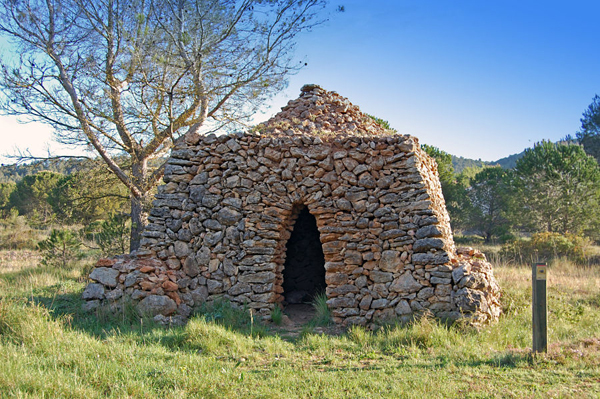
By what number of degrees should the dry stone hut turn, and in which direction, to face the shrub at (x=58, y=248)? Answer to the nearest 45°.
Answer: approximately 135° to its right

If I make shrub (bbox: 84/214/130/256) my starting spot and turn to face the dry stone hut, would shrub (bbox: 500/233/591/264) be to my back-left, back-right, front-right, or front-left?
front-left

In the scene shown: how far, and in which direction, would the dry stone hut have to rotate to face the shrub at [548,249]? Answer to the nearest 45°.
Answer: approximately 135° to its left

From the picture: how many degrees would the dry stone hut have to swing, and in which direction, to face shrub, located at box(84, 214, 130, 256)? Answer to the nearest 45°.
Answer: approximately 135° to its right

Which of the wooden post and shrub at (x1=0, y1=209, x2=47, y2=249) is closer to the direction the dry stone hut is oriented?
the wooden post

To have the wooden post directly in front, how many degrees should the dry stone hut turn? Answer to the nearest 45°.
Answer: approximately 45° to its left

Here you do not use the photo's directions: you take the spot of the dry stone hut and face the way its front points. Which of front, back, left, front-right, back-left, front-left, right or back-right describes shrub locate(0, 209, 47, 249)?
back-right

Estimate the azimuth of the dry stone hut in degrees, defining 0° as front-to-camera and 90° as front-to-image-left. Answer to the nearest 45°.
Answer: approximately 0°

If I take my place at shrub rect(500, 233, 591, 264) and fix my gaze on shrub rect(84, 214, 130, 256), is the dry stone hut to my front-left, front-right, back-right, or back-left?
front-left

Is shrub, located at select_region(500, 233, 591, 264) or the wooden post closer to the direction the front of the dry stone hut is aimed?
the wooden post
